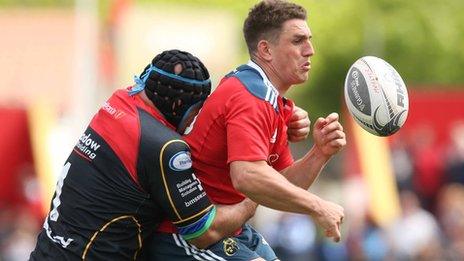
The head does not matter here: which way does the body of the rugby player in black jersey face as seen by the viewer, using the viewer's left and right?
facing away from the viewer and to the right of the viewer

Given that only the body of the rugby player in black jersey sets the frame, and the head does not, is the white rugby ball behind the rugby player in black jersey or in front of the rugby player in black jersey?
in front

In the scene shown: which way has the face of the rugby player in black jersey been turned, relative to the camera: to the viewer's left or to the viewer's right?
to the viewer's right

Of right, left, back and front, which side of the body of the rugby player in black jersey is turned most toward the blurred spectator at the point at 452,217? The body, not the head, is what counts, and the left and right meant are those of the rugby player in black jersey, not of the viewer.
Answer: front

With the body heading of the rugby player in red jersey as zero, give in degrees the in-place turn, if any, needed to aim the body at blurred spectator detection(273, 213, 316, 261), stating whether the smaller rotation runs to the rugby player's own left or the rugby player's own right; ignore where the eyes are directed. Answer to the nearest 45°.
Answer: approximately 90° to the rugby player's own left

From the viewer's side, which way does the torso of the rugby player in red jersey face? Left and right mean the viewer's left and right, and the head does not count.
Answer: facing to the right of the viewer

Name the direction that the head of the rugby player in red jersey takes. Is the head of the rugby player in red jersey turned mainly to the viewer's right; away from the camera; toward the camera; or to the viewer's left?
to the viewer's right
